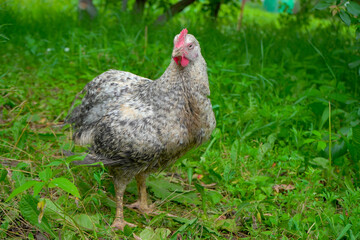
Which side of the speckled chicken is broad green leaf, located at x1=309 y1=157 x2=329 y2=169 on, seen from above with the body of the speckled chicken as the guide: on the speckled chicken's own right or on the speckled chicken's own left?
on the speckled chicken's own left

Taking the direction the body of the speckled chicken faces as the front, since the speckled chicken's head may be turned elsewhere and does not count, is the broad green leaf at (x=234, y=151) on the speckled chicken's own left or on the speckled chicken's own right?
on the speckled chicken's own left

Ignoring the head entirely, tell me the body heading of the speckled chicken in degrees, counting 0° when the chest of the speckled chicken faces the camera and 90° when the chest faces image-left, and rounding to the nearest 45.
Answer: approximately 315°

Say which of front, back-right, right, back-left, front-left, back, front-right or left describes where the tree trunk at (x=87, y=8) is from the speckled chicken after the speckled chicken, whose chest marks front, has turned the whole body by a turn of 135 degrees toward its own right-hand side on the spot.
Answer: right

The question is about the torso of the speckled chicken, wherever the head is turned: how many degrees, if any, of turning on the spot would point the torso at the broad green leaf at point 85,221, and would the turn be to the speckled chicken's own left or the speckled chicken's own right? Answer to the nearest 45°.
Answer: approximately 90° to the speckled chicken's own right

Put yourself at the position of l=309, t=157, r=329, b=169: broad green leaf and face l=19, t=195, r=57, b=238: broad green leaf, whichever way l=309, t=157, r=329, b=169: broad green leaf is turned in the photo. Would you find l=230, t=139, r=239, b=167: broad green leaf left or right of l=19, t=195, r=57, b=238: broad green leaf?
right

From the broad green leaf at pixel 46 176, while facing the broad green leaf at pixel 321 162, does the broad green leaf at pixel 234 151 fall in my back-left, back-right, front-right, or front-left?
front-left
